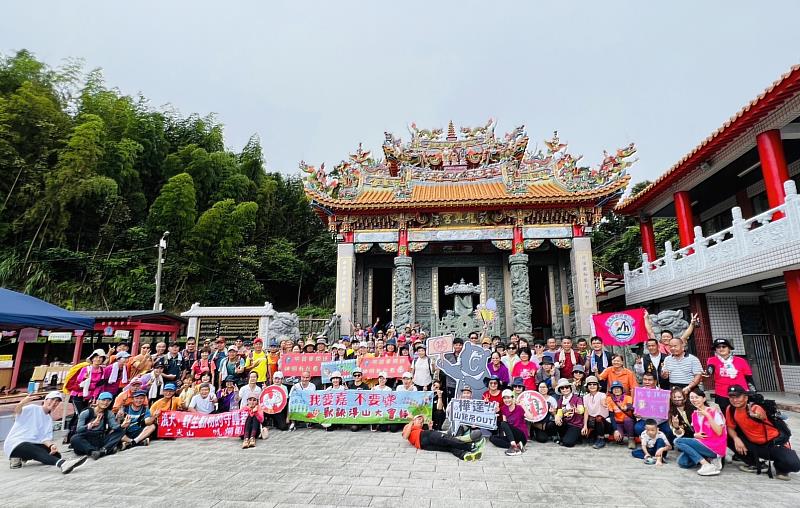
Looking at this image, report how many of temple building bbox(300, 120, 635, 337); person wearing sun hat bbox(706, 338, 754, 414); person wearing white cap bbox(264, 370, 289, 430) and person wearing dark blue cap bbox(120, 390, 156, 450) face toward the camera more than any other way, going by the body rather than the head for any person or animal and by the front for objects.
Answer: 4

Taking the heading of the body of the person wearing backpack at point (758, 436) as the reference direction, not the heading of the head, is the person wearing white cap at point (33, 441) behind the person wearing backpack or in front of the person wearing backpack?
in front

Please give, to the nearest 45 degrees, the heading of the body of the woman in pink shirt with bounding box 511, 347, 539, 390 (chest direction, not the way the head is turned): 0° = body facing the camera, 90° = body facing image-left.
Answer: approximately 0°

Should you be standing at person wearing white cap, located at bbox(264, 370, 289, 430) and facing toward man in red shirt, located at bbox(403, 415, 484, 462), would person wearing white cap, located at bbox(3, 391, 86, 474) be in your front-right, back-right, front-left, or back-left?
back-right

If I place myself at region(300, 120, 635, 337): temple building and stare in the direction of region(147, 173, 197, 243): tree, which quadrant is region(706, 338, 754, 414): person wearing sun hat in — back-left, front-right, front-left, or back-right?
back-left

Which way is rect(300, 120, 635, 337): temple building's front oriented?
toward the camera

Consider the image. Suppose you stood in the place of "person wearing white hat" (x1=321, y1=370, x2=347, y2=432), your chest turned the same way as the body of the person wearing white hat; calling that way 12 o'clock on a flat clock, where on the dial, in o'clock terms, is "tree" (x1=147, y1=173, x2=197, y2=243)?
The tree is roughly at 5 o'clock from the person wearing white hat.

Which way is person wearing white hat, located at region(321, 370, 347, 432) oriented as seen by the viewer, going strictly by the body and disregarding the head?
toward the camera

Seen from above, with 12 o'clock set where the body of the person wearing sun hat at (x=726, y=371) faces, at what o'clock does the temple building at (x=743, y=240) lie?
The temple building is roughly at 6 o'clock from the person wearing sun hat.

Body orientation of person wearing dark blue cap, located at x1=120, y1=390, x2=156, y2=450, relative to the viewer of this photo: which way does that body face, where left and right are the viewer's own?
facing the viewer

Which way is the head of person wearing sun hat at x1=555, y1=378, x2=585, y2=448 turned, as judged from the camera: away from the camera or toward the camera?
toward the camera

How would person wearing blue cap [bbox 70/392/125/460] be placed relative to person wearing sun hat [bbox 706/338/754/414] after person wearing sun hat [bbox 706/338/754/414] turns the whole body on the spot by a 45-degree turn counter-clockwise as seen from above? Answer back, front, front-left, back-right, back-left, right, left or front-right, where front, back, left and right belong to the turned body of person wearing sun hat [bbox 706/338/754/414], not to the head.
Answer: right

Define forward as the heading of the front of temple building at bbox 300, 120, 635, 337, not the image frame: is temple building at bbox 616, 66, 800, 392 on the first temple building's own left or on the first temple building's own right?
on the first temple building's own left

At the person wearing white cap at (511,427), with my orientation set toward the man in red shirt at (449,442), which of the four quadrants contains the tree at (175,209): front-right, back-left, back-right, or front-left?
front-right

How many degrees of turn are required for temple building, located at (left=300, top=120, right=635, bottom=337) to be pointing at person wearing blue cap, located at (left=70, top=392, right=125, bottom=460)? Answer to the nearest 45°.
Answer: approximately 45° to its right

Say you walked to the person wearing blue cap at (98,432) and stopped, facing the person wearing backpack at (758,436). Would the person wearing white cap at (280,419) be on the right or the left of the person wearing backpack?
left

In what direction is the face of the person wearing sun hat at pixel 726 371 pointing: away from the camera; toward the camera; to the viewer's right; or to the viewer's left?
toward the camera

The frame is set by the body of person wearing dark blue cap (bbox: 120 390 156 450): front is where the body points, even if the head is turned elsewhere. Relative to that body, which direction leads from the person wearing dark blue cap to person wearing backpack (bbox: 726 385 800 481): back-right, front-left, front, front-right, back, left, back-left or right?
front-left
